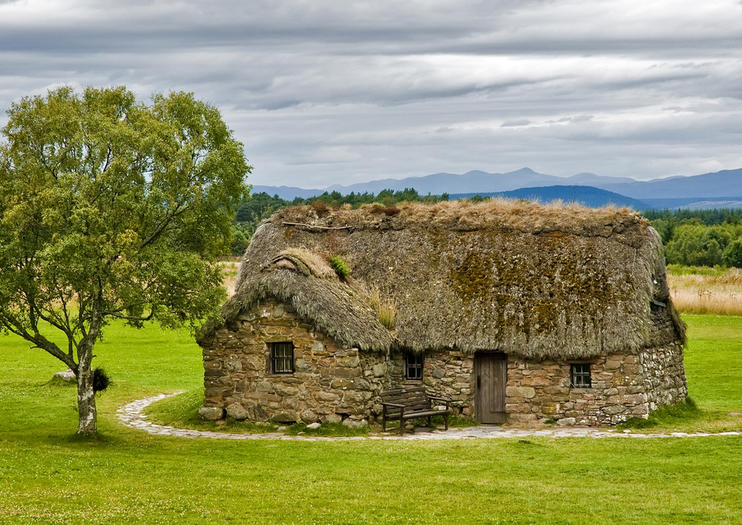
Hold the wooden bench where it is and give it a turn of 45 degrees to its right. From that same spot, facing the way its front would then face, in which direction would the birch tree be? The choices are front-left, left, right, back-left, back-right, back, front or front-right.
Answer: front-right

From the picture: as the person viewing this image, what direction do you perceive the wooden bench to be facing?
facing the viewer and to the right of the viewer

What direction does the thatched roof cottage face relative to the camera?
toward the camera

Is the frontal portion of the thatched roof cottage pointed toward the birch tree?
no
